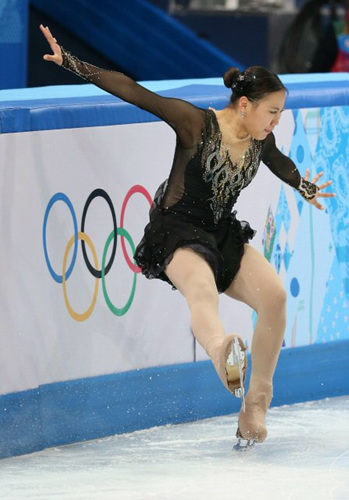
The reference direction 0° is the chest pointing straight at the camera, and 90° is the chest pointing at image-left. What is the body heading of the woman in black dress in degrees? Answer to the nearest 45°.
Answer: approximately 315°

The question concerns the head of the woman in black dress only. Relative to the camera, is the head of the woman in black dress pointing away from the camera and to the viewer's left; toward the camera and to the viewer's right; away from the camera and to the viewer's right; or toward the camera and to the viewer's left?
toward the camera and to the viewer's right

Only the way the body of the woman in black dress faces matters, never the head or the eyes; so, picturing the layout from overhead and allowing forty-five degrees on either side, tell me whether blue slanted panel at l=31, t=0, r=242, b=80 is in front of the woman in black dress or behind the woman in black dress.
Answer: behind
